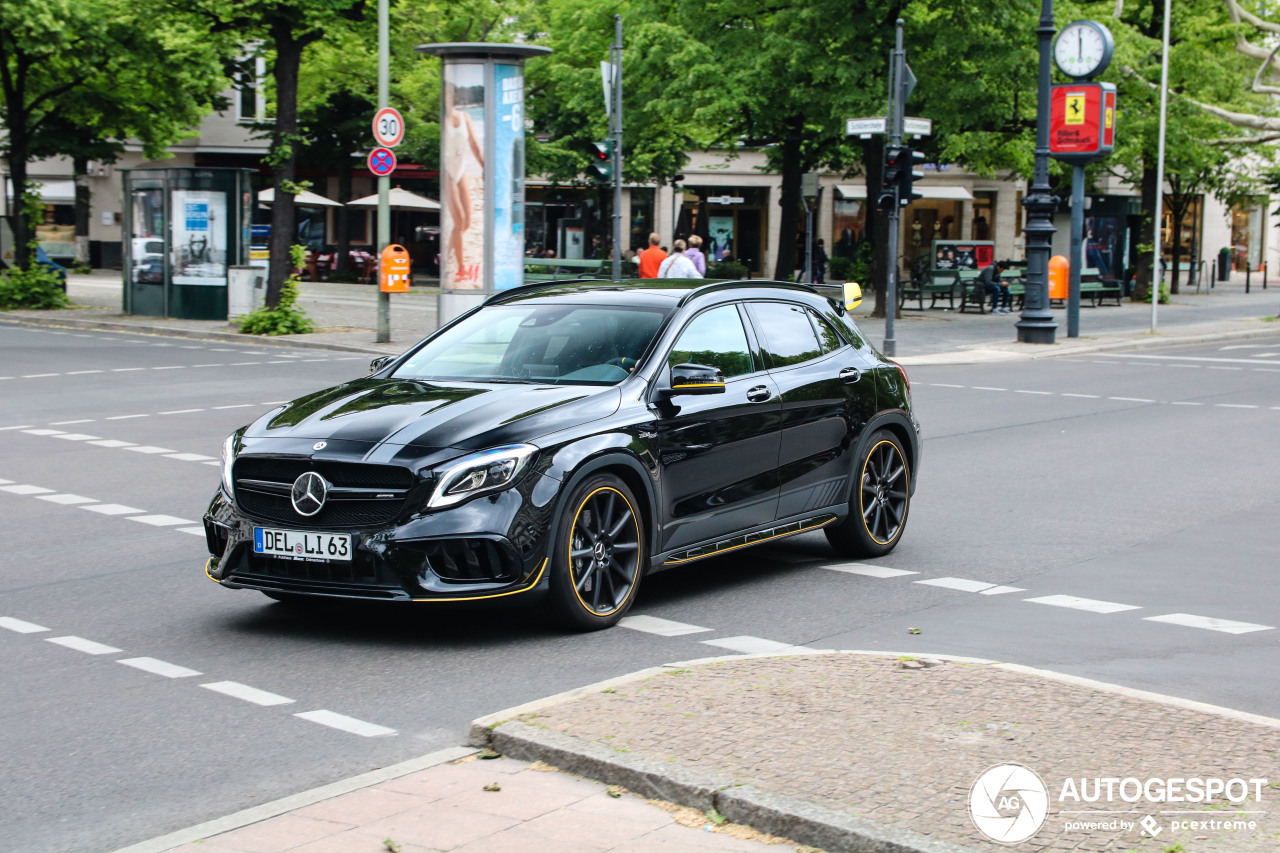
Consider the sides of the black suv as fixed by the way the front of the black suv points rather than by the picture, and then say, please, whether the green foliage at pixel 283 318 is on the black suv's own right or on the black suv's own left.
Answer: on the black suv's own right

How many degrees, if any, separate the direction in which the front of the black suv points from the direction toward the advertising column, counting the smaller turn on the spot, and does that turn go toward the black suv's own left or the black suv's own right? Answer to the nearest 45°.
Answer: approximately 135° to the black suv's own right

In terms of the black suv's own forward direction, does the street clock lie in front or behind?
behind

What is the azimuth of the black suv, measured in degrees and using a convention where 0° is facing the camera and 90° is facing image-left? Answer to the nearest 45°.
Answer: approximately 45°

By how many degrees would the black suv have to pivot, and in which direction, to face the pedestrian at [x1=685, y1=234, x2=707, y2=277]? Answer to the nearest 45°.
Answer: approximately 135° to its right

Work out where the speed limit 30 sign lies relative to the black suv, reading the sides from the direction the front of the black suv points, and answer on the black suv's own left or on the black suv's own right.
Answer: on the black suv's own right

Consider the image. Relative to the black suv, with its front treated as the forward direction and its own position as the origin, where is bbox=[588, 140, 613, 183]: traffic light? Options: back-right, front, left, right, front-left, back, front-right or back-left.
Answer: back-right

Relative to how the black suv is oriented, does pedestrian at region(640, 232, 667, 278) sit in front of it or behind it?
behind

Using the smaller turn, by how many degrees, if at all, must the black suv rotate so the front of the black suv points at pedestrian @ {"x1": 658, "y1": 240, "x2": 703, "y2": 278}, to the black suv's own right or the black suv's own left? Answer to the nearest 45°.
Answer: approximately 135° to the black suv's own right
